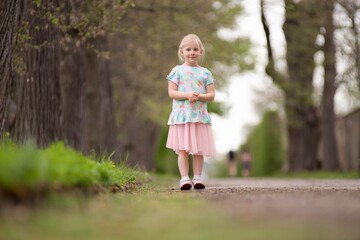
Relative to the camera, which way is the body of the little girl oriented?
toward the camera

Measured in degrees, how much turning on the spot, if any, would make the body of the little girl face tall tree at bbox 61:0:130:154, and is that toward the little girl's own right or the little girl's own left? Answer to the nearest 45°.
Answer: approximately 135° to the little girl's own right

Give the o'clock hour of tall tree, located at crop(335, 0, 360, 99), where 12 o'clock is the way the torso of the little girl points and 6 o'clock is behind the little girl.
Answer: The tall tree is roughly at 7 o'clock from the little girl.

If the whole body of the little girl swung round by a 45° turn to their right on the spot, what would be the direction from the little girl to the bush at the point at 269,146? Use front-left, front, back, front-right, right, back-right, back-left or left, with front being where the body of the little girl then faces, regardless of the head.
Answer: back-right

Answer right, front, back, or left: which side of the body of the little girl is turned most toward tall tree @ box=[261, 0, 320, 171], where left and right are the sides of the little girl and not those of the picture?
back
